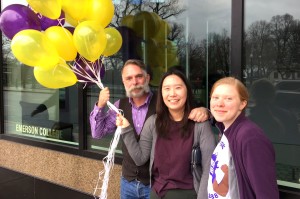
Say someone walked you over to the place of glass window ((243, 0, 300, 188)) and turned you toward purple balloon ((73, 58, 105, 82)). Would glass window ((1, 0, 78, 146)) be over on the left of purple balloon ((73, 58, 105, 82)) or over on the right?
right

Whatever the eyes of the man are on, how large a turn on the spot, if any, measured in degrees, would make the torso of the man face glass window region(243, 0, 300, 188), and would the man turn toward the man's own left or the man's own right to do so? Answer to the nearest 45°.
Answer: approximately 135° to the man's own left

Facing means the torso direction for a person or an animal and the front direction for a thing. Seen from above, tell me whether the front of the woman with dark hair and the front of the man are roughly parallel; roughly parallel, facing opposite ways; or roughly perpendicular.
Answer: roughly parallel

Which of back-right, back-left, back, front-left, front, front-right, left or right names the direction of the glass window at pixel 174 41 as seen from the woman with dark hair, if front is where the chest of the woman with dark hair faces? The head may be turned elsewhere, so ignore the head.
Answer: back

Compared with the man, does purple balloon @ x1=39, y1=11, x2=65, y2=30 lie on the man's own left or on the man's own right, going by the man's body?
on the man's own right

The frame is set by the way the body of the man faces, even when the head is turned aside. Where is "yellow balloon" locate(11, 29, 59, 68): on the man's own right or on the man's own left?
on the man's own right

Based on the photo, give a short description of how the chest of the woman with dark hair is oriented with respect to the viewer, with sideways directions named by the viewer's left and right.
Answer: facing the viewer

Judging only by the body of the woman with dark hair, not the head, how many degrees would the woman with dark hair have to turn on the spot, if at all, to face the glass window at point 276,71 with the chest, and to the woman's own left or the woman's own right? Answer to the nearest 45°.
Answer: approximately 135° to the woman's own left

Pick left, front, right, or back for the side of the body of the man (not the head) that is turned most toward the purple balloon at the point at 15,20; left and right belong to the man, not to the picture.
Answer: right

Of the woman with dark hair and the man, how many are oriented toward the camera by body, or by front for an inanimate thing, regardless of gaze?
2
